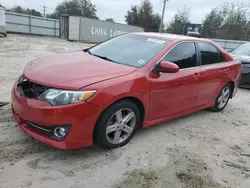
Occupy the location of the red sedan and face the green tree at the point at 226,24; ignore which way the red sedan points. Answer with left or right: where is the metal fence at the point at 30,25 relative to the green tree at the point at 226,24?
left

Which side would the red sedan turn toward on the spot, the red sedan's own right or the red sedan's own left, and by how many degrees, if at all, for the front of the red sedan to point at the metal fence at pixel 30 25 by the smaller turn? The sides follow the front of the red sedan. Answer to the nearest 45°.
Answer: approximately 90° to the red sedan's own right

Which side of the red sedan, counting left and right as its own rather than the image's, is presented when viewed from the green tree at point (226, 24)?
back

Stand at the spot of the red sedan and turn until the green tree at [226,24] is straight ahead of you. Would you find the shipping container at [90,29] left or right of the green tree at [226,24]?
left

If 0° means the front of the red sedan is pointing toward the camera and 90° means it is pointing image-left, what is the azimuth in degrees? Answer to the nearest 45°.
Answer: approximately 45°

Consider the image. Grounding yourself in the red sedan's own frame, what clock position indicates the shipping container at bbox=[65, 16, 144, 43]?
The shipping container is roughly at 4 o'clock from the red sedan.

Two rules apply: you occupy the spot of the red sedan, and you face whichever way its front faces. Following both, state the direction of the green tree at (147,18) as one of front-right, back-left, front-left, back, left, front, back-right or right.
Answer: back-right
